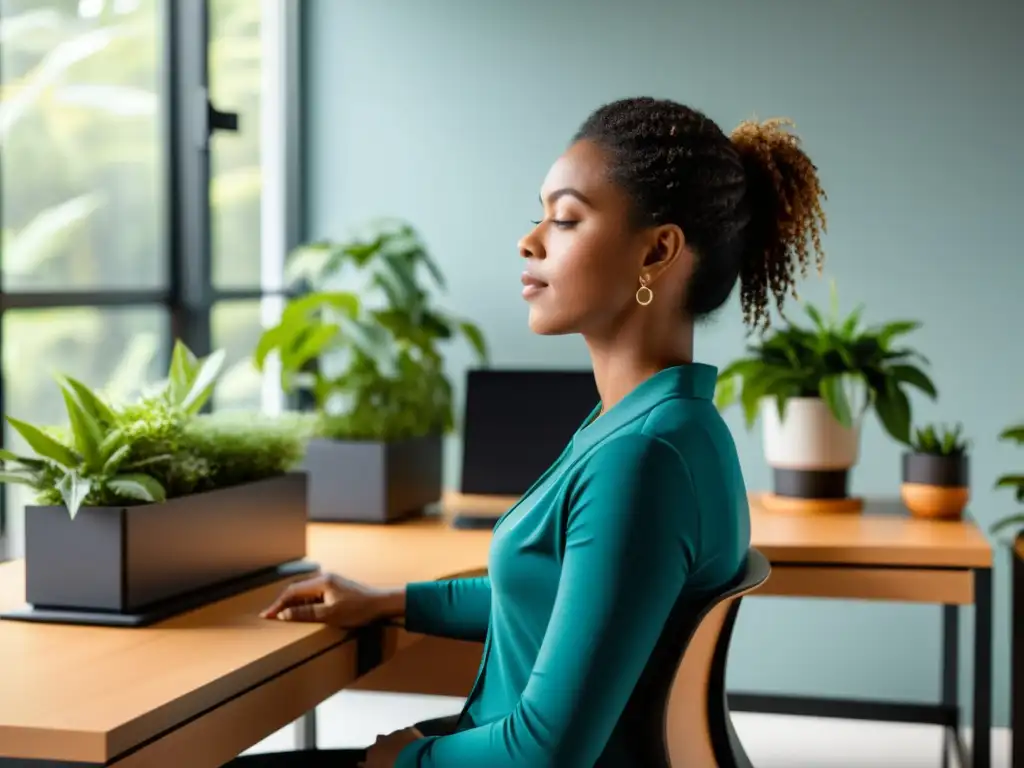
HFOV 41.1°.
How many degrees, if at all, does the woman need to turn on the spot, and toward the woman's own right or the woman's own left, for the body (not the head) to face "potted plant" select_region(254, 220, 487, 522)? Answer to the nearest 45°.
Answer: approximately 90° to the woman's own right

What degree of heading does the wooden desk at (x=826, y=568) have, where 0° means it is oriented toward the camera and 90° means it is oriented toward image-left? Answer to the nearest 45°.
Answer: approximately 0°

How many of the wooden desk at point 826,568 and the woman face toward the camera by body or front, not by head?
1

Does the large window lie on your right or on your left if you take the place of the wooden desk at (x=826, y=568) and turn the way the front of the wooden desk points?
on your right

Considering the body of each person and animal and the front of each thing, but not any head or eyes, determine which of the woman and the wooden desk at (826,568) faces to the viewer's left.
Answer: the woman

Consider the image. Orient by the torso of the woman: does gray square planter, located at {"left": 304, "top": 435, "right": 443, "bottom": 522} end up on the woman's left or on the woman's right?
on the woman's right

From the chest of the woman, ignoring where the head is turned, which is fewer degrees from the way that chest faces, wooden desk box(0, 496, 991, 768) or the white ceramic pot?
the wooden desk

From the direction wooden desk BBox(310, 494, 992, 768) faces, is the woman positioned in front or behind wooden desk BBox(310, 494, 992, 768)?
in front

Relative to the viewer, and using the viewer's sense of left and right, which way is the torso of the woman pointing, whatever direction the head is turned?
facing to the left of the viewer

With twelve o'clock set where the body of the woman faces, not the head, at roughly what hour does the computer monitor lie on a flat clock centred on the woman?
The computer monitor is roughly at 3 o'clock from the woman.

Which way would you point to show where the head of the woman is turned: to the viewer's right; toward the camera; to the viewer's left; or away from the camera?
to the viewer's left
